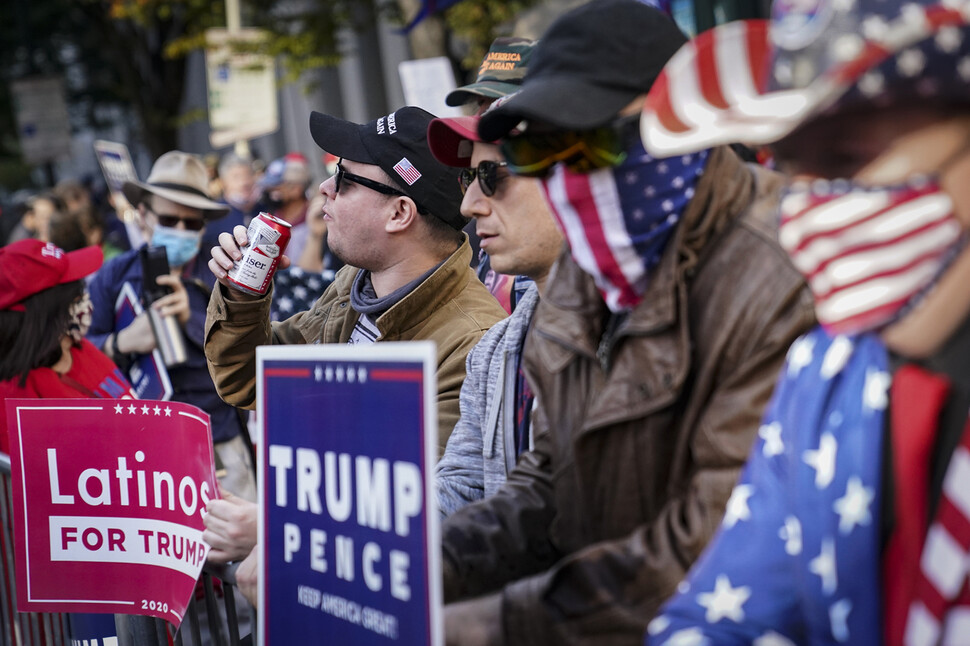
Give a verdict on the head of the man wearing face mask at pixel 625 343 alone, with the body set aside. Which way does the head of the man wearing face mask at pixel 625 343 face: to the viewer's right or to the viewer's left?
to the viewer's left

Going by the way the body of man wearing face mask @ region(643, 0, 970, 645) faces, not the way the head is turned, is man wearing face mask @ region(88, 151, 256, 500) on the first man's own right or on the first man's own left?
on the first man's own right

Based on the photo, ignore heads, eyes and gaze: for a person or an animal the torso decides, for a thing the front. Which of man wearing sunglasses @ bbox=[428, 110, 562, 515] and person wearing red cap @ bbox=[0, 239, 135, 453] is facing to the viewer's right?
the person wearing red cap

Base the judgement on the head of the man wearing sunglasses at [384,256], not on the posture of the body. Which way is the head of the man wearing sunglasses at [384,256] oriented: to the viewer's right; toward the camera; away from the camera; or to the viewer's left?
to the viewer's left

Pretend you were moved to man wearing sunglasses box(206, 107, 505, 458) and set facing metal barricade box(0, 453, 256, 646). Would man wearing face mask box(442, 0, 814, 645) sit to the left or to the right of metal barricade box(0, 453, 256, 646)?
left

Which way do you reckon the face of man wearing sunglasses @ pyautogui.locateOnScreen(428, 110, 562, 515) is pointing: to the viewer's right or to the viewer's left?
to the viewer's left

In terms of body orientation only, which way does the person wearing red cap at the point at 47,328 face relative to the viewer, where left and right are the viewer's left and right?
facing to the right of the viewer

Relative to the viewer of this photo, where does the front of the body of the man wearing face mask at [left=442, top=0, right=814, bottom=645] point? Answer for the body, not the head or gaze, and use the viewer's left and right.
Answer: facing the viewer and to the left of the viewer

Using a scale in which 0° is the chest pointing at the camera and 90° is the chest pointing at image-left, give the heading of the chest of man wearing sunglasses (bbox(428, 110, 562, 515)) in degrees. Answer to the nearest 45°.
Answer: approximately 45°

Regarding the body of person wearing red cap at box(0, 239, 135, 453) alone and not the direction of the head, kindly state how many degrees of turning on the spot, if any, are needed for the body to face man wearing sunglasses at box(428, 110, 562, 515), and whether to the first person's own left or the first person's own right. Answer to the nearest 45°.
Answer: approximately 45° to the first person's own right

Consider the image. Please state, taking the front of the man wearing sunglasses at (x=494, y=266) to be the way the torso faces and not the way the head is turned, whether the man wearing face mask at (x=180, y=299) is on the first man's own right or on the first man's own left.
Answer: on the first man's own right
